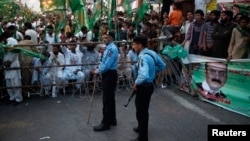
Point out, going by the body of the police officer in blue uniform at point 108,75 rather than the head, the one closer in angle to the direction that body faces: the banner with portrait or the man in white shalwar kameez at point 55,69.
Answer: the man in white shalwar kameez

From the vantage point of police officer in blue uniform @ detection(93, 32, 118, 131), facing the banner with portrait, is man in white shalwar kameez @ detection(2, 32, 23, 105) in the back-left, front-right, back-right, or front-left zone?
back-left

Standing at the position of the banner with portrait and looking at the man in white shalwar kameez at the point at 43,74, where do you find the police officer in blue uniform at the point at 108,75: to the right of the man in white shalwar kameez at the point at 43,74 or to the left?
left

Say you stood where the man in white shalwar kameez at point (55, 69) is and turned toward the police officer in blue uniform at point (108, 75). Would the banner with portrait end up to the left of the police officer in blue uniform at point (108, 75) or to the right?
left

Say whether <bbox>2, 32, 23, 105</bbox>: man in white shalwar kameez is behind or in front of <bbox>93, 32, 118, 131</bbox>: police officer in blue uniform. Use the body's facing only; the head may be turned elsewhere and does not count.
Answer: in front
